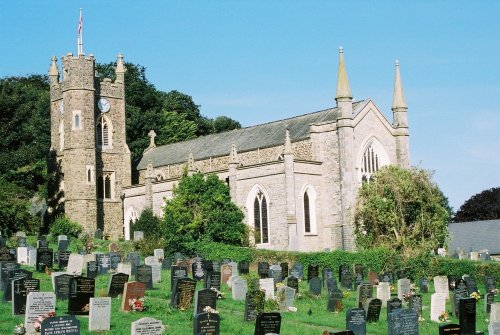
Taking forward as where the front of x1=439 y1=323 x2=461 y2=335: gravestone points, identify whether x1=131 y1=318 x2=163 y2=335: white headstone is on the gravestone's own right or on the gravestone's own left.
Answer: on the gravestone's own right

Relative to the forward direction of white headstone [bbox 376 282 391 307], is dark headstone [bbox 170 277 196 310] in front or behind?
in front

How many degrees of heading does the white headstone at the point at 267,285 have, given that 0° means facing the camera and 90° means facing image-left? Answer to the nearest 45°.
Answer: approximately 0°

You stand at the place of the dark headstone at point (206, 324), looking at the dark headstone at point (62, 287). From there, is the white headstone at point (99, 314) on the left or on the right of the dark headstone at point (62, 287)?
left

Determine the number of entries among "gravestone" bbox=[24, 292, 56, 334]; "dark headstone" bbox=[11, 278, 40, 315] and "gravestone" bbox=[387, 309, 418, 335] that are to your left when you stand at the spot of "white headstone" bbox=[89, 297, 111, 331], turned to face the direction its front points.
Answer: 1

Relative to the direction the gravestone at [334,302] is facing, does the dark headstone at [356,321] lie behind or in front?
in front

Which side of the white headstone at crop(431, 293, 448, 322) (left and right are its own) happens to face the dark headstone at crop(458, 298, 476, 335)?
front

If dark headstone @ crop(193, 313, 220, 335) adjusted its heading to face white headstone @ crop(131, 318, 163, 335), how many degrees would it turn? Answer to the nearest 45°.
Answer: approximately 45° to its right

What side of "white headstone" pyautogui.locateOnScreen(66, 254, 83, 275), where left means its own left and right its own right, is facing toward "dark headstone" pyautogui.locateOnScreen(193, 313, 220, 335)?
front

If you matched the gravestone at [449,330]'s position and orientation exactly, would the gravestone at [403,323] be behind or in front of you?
behind

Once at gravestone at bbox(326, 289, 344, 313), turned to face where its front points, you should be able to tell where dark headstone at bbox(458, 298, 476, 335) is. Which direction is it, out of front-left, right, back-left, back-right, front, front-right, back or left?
front-left

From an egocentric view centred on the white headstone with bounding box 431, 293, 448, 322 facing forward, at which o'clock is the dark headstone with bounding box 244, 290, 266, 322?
The dark headstone is roughly at 2 o'clock from the white headstone.

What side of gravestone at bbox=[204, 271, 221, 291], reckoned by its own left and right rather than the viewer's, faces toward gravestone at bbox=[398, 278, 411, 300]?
left
